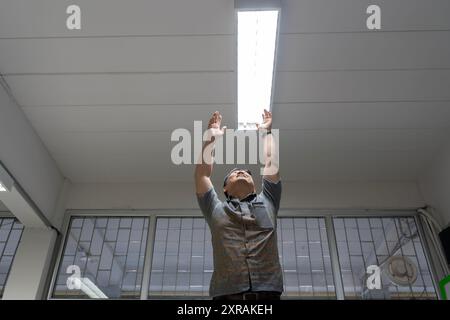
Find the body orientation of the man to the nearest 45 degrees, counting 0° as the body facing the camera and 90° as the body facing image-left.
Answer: approximately 0°

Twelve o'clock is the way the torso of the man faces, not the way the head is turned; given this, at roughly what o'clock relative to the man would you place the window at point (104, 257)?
The window is roughly at 5 o'clock from the man.

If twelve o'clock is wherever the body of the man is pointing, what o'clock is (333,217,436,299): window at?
The window is roughly at 7 o'clock from the man.

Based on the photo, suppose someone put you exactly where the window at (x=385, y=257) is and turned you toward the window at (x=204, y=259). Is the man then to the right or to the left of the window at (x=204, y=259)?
left

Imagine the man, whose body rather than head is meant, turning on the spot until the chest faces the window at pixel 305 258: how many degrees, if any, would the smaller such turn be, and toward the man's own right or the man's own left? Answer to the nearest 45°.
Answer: approximately 180°

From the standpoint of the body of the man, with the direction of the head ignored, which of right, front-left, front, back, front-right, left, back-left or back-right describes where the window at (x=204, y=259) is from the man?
back
